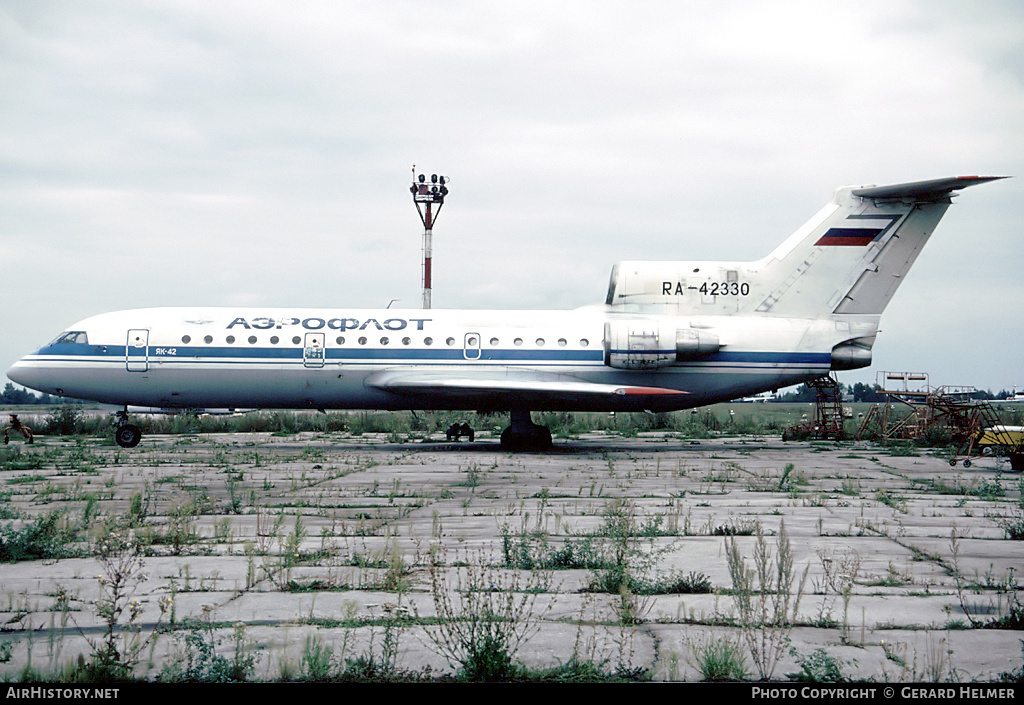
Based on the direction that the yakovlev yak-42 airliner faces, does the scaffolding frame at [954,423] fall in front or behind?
behind

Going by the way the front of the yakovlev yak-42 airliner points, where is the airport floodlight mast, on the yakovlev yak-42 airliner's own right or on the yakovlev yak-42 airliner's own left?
on the yakovlev yak-42 airliner's own right

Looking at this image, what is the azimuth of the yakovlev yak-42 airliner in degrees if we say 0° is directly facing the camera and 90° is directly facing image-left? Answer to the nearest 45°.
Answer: approximately 90°

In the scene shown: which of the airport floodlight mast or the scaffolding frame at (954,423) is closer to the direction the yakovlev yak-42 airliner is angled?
the airport floodlight mast
